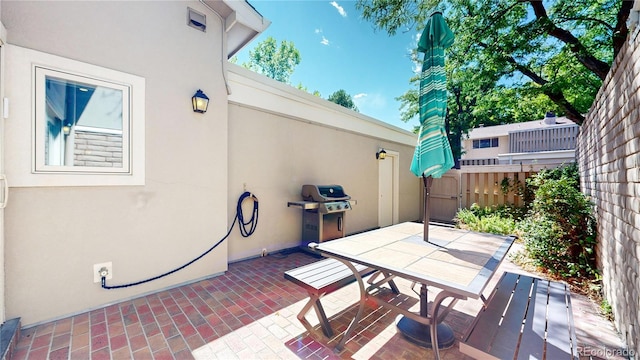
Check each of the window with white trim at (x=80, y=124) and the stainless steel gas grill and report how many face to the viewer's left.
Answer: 0

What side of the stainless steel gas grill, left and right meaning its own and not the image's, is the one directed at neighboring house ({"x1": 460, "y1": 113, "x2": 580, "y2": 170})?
left

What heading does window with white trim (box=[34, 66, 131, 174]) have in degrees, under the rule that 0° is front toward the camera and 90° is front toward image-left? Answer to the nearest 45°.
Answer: approximately 315°

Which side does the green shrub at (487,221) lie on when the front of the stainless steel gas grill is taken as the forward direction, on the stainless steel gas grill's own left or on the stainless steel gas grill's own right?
on the stainless steel gas grill's own left

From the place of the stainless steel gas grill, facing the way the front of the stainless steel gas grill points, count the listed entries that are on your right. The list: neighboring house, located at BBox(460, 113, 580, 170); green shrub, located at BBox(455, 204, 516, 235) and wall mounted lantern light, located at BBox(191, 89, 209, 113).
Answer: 1

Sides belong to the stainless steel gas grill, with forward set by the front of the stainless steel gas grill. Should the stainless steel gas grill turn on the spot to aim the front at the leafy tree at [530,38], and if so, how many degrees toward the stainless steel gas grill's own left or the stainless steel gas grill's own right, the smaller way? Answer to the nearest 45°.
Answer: approximately 45° to the stainless steel gas grill's own left

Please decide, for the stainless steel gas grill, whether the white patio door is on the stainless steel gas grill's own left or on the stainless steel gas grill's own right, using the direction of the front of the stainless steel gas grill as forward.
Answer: on the stainless steel gas grill's own left

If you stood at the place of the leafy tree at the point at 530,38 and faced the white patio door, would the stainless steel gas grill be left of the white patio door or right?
left

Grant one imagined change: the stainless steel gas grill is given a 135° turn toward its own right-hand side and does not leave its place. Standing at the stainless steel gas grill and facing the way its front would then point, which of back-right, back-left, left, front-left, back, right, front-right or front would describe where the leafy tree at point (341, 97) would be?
right

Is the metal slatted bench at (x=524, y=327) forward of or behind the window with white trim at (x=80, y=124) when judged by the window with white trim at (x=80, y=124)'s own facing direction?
forward

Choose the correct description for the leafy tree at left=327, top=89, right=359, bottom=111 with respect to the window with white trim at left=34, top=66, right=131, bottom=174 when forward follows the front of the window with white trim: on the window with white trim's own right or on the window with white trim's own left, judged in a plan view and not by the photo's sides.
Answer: on the window with white trim's own left

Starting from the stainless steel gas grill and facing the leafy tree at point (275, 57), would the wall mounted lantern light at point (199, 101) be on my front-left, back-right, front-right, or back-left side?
back-left

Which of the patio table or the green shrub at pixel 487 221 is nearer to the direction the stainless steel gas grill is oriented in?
the patio table

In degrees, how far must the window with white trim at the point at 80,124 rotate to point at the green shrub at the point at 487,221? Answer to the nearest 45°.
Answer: approximately 45° to its left

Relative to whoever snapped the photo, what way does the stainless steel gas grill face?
facing the viewer and to the right of the viewer
